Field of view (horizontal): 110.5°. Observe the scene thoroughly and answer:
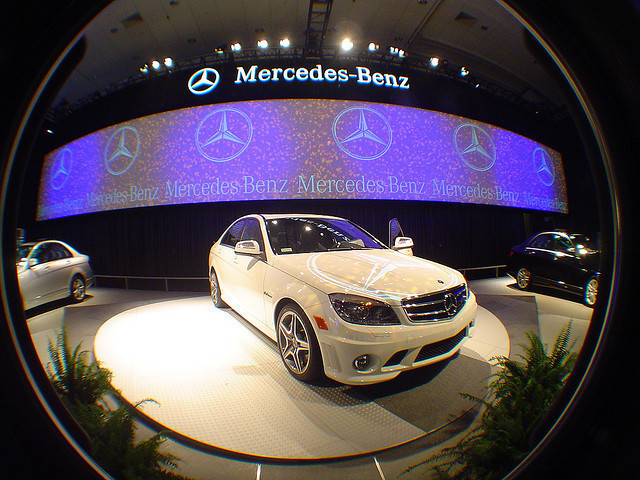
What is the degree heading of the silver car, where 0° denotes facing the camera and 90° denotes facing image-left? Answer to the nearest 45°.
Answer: approximately 45°

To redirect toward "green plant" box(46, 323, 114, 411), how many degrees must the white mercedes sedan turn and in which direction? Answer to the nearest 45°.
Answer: approximately 135° to its right

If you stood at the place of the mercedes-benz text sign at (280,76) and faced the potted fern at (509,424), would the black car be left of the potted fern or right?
left

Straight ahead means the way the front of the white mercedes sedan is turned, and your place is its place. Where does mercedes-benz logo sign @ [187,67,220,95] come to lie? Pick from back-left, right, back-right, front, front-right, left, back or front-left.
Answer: back

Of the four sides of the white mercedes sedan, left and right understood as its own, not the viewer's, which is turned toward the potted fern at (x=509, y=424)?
front

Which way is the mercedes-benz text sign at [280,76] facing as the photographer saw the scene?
facing the viewer

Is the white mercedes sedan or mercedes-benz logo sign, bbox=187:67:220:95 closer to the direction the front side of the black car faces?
the white mercedes sedan
